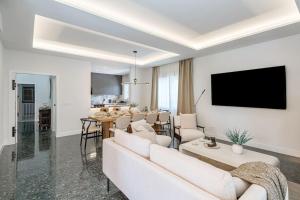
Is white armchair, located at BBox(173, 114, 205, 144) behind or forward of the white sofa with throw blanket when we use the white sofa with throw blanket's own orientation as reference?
forward

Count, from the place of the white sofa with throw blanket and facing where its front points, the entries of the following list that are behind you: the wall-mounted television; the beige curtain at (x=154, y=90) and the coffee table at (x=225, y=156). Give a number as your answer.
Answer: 0

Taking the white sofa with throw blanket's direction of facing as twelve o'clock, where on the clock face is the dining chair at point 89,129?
The dining chair is roughly at 9 o'clock from the white sofa with throw blanket.

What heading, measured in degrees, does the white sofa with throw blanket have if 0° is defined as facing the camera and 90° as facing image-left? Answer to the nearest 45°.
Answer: approximately 225°

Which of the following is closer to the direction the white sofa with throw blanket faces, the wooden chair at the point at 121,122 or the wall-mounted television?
the wall-mounted television

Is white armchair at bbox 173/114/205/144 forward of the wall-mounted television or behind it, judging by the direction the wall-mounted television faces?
forward

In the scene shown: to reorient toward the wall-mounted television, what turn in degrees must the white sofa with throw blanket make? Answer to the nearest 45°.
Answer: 0° — it already faces it

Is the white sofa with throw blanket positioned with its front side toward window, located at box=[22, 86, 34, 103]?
no

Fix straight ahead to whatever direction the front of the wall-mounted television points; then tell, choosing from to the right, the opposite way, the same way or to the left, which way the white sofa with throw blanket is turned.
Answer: the opposite way

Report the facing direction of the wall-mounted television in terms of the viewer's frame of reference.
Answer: facing the viewer and to the left of the viewer

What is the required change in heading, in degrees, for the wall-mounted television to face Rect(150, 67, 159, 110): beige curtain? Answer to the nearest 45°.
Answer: approximately 45° to its right

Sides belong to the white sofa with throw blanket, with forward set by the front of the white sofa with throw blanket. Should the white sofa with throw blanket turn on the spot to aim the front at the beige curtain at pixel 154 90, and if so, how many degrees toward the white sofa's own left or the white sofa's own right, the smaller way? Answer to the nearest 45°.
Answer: approximately 45° to the white sofa's own left

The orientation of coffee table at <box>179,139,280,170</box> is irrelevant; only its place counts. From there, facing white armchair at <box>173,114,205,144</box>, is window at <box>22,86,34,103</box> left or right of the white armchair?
left
